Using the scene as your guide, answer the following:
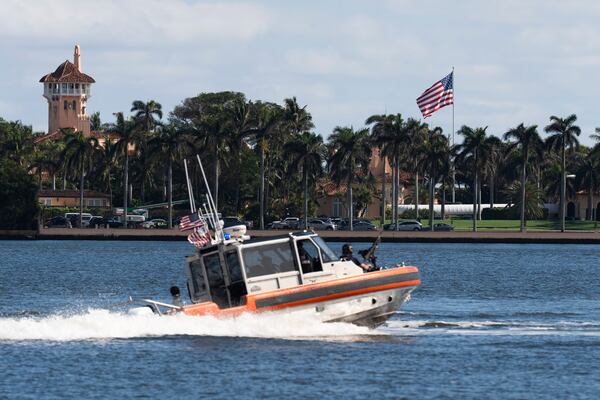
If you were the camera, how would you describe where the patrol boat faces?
facing away from the viewer and to the right of the viewer

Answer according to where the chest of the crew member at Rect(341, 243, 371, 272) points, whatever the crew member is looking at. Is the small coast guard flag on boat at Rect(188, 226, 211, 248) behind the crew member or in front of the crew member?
behind

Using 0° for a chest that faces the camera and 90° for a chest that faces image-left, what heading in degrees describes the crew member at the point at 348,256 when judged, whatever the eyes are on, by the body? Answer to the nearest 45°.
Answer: approximately 270°

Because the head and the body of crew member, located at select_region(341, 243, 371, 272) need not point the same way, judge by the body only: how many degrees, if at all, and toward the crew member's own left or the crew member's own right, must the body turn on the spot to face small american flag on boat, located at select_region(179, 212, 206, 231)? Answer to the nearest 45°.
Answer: approximately 180°
